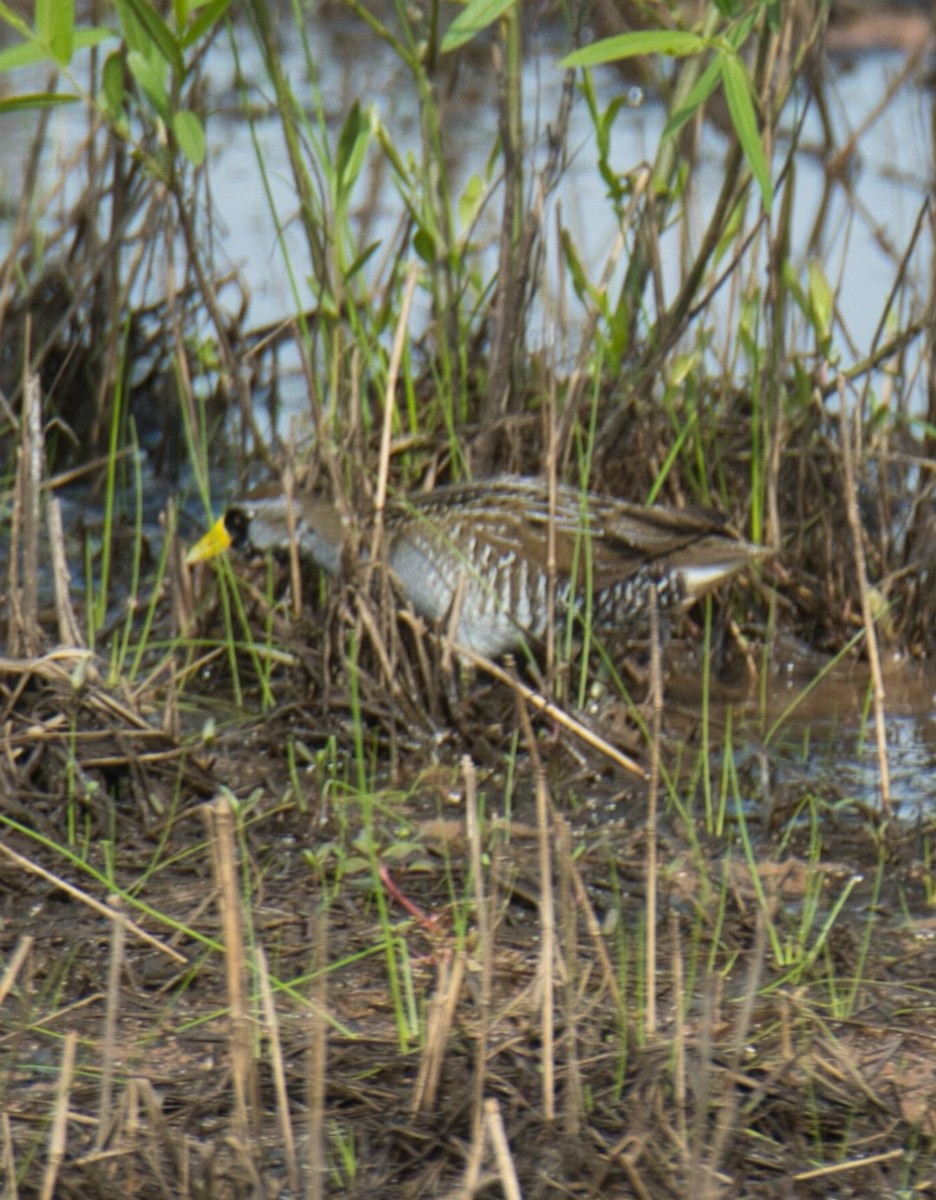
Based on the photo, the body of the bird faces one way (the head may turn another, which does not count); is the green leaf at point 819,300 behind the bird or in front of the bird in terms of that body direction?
behind

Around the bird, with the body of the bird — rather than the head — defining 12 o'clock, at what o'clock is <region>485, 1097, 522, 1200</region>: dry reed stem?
The dry reed stem is roughly at 9 o'clock from the bird.

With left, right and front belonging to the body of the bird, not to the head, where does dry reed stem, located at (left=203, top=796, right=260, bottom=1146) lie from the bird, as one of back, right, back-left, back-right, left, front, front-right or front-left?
left

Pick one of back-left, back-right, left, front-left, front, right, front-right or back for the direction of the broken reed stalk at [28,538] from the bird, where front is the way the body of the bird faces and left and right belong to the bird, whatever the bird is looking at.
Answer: front-left

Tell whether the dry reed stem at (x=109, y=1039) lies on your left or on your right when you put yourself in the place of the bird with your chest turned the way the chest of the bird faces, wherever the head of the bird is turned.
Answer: on your left

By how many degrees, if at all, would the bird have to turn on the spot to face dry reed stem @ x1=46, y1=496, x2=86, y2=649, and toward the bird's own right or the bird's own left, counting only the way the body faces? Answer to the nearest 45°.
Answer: approximately 45° to the bird's own left

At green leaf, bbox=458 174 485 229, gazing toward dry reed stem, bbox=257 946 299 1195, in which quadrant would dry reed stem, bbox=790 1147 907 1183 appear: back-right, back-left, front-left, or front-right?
front-left

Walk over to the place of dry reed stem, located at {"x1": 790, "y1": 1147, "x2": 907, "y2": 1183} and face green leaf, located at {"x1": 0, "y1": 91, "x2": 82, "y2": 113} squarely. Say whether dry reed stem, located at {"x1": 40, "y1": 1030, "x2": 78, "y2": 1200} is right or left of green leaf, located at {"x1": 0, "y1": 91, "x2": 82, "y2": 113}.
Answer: left

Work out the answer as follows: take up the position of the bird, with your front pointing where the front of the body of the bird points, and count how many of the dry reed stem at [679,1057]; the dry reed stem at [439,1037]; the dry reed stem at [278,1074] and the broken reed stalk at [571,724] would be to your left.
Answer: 4

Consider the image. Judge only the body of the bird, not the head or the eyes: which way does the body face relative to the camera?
to the viewer's left

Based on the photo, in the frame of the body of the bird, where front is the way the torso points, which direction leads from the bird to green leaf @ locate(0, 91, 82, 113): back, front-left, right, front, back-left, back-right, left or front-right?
front-right
